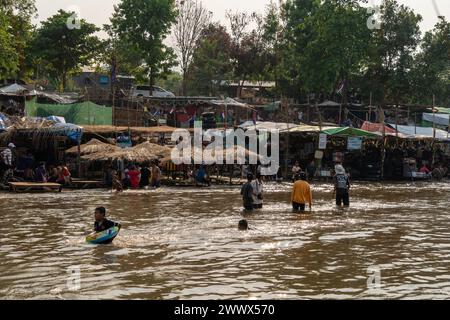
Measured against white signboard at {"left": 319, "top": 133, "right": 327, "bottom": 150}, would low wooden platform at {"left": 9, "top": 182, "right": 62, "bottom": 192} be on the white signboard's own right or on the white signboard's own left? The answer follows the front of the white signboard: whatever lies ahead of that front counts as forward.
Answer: on the white signboard's own right

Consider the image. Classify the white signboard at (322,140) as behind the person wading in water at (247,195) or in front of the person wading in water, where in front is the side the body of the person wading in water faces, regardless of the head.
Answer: in front

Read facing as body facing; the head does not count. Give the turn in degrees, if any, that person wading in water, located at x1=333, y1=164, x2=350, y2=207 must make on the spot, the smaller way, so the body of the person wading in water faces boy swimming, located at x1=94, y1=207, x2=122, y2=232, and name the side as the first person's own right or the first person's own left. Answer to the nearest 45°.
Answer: approximately 135° to the first person's own left

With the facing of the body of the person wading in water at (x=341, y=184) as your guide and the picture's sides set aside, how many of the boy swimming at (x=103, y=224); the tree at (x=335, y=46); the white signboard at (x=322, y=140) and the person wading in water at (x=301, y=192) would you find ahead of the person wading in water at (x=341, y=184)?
2

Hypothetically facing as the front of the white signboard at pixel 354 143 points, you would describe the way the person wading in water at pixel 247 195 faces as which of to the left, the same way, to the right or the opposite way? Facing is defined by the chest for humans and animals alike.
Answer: the opposite way

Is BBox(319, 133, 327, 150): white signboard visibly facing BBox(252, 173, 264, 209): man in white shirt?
yes

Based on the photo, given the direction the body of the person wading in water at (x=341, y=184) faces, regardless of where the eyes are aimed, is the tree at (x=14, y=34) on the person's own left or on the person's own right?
on the person's own left

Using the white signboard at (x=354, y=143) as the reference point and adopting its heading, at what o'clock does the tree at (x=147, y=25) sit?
The tree is roughly at 4 o'clock from the white signboard.

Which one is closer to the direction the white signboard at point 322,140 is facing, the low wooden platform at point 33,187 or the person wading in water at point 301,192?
the person wading in water

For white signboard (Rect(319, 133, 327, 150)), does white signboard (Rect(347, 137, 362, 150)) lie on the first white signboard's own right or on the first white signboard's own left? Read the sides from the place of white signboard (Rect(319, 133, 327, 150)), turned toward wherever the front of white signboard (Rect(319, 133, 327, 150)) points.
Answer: on the first white signboard's own left

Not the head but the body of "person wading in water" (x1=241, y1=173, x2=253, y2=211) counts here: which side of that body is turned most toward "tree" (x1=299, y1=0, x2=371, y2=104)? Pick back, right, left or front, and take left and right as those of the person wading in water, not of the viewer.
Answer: front

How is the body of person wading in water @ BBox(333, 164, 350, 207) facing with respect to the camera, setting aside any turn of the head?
away from the camera

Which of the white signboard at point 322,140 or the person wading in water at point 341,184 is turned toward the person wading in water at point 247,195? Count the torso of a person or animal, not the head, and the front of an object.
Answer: the white signboard

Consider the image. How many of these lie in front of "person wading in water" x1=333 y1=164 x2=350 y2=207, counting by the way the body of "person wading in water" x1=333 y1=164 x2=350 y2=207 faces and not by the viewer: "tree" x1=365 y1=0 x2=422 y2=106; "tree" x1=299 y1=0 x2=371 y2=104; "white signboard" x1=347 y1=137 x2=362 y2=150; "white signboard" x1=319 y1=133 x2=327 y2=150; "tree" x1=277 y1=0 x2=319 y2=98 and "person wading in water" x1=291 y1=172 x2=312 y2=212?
5

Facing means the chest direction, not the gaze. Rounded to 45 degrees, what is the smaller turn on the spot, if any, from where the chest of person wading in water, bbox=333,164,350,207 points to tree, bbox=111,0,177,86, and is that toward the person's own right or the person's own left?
approximately 45° to the person's own left

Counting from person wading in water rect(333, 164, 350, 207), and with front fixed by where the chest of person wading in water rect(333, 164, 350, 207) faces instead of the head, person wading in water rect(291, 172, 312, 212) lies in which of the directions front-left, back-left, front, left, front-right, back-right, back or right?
back-left
